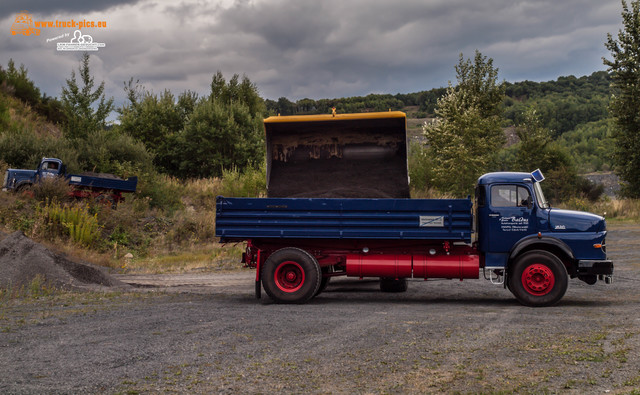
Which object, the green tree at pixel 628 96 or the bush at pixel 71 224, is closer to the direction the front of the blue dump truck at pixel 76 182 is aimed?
the bush

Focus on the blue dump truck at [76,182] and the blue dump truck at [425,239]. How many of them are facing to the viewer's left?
1

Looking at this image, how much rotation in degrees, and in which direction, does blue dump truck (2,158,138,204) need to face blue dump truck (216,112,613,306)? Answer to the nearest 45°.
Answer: approximately 90° to its left

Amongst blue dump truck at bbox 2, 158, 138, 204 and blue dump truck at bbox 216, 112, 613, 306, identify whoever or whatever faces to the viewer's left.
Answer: blue dump truck at bbox 2, 158, 138, 204

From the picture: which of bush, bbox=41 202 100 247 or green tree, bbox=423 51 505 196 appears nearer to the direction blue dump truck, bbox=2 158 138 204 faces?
the bush

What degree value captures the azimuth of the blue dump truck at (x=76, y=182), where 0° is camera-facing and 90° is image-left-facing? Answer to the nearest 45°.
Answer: approximately 90°

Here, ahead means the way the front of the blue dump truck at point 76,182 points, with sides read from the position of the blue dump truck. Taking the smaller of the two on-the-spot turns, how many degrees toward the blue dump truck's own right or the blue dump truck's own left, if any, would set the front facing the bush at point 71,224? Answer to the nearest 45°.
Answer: approximately 90° to the blue dump truck's own left

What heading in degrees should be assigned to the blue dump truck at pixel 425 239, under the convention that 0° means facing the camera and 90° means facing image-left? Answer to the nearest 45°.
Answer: approximately 270°

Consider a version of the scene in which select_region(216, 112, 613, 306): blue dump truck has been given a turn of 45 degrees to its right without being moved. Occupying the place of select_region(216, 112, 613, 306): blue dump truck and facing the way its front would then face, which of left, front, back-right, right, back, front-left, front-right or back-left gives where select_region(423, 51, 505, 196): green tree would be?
back-left

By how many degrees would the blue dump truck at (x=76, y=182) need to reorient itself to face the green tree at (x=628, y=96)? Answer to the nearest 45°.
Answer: approximately 180°
